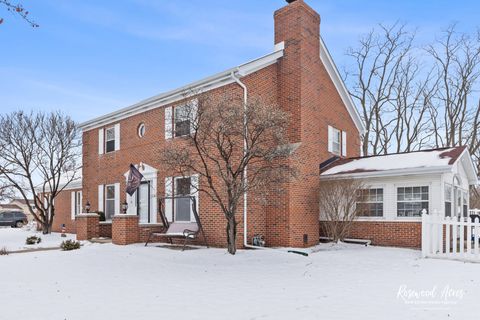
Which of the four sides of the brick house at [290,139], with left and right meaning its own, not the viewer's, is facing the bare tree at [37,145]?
right

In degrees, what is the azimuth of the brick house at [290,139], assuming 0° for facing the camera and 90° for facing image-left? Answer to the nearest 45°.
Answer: approximately 45°
